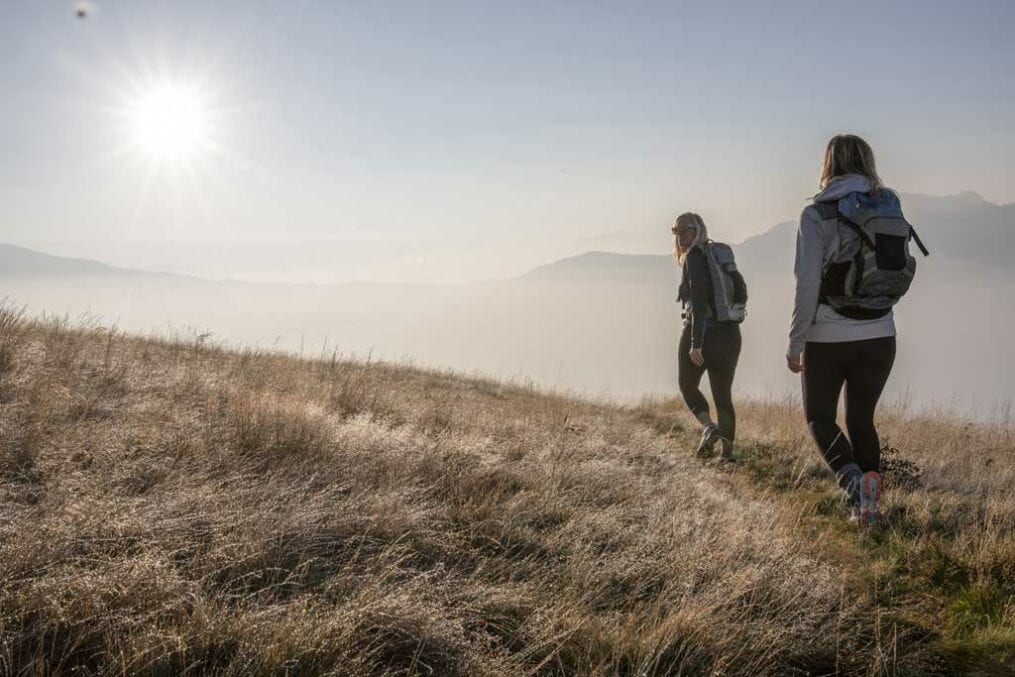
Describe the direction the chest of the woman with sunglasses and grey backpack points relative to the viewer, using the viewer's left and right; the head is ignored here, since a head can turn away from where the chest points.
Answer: facing away from the viewer and to the left of the viewer

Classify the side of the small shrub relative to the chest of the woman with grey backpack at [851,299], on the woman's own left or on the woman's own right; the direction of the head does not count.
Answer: on the woman's own right

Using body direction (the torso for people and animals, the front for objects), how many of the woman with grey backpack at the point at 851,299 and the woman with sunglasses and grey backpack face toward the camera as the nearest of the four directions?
0

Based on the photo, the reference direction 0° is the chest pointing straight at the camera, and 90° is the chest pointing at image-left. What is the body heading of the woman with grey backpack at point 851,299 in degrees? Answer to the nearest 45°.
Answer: approximately 135°

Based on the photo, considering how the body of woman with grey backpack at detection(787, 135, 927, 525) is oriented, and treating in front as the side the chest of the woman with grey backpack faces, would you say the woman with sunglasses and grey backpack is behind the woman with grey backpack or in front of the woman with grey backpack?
in front

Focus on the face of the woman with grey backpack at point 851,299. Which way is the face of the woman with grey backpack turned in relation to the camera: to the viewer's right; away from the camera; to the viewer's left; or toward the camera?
away from the camera

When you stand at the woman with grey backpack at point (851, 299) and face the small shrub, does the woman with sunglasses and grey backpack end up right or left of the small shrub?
left
